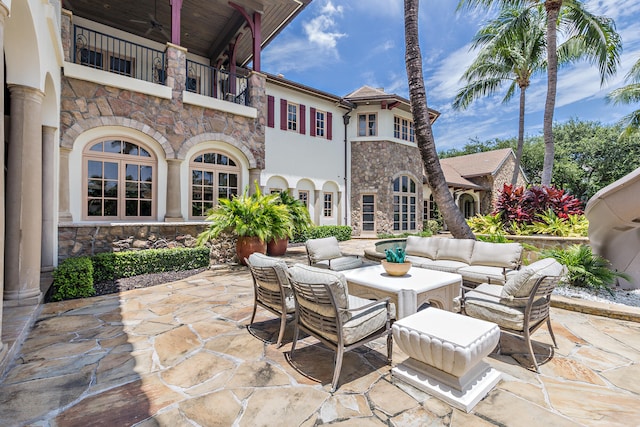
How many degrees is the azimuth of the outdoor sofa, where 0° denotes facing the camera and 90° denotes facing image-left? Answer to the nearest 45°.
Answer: approximately 45°

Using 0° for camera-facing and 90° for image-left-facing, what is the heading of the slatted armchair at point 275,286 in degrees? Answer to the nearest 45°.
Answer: approximately 225°

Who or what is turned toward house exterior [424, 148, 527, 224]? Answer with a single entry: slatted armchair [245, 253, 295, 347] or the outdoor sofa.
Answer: the slatted armchair

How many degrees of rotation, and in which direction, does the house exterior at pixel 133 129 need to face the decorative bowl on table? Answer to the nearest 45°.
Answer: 0° — it already faces it

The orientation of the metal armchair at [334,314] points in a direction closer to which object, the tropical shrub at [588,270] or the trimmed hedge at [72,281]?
the tropical shrub

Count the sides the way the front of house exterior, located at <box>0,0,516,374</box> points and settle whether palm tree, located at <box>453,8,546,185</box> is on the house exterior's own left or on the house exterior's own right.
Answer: on the house exterior's own left
